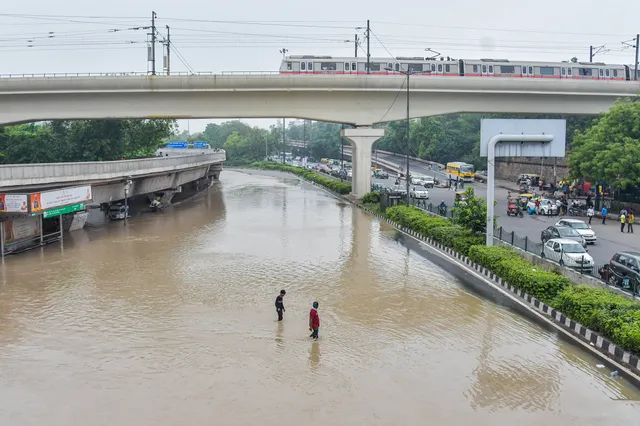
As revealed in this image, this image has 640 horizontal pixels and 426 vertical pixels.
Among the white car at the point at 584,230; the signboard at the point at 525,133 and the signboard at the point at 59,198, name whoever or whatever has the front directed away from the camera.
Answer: the signboard at the point at 525,133

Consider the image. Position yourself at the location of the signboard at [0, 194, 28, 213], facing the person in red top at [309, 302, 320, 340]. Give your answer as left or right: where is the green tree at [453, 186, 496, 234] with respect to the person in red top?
left

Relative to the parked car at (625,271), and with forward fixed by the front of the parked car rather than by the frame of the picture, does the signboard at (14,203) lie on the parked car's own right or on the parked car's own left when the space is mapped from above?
on the parked car's own right

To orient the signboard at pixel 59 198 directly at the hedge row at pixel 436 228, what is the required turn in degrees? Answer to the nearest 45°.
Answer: approximately 45° to its left

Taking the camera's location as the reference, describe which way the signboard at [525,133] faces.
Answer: facing away from the viewer

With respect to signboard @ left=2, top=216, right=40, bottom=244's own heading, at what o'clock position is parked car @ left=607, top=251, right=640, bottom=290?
The parked car is roughly at 12 o'clock from the signboard.
